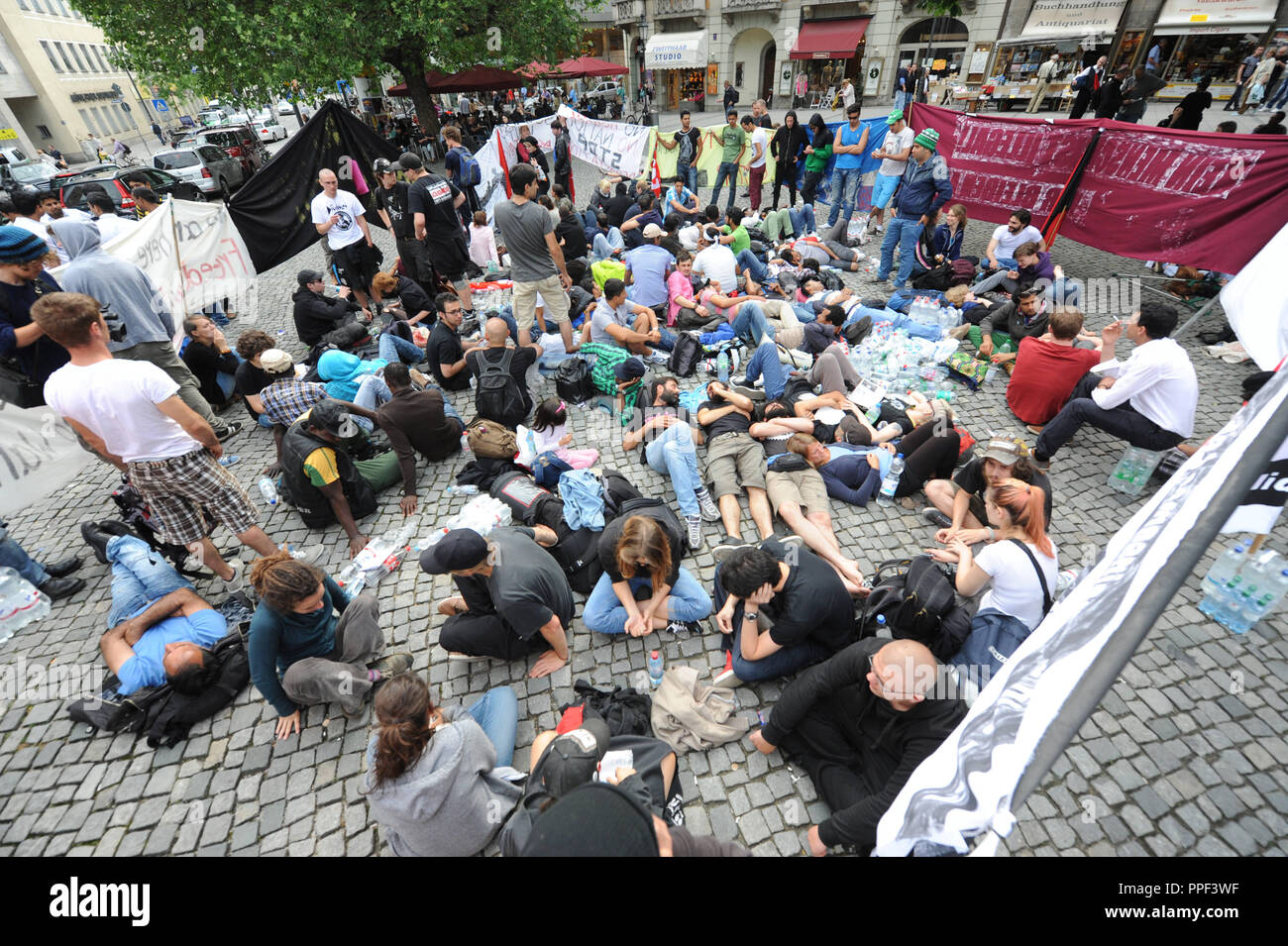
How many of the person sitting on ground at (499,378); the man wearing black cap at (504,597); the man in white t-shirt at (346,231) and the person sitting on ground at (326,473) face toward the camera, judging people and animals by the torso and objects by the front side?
1

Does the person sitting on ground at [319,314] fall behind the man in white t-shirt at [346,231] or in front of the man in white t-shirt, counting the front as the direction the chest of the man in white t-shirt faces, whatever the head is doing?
in front

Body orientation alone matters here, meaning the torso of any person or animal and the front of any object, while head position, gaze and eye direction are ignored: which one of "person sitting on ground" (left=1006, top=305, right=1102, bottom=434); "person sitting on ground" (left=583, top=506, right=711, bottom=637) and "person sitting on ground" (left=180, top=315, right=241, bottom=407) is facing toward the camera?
"person sitting on ground" (left=583, top=506, right=711, bottom=637)

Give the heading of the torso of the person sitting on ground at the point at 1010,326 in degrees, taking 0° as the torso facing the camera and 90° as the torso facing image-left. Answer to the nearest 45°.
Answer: approximately 45°

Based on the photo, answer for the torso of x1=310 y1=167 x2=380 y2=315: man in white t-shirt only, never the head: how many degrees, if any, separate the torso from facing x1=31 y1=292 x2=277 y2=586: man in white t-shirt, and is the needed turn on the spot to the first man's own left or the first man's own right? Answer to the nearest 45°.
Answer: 0° — they already face them

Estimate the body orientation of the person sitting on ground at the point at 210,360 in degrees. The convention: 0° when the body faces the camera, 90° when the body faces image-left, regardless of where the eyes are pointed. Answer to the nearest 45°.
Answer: approximately 270°

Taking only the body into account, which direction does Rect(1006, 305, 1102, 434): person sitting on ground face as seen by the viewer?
away from the camera

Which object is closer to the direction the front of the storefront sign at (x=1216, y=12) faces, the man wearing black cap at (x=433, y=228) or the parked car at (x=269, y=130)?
the man wearing black cap

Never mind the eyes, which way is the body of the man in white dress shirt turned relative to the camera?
to the viewer's left

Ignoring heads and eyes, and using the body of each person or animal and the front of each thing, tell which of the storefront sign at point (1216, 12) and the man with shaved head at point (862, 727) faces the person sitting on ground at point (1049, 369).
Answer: the storefront sign

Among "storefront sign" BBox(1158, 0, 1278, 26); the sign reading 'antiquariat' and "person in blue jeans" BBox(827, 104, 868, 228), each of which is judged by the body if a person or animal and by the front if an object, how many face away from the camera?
0

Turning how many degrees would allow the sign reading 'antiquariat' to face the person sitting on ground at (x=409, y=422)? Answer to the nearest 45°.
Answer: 0° — it already faces them

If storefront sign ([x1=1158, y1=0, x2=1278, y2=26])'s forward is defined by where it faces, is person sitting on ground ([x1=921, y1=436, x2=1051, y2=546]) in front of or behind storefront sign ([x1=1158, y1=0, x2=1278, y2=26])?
in front

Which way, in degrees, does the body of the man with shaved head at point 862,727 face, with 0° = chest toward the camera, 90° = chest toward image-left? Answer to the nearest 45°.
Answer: approximately 45°

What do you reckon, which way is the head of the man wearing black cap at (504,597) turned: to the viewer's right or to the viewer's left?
to the viewer's left

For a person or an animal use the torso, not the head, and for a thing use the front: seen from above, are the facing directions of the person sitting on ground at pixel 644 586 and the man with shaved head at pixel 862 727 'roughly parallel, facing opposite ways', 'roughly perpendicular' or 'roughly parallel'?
roughly perpendicular

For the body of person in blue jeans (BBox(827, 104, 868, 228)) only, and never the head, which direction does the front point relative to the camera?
toward the camera

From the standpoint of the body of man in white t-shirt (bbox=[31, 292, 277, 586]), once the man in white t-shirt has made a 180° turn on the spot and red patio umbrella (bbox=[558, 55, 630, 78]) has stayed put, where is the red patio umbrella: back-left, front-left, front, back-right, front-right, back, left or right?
back
